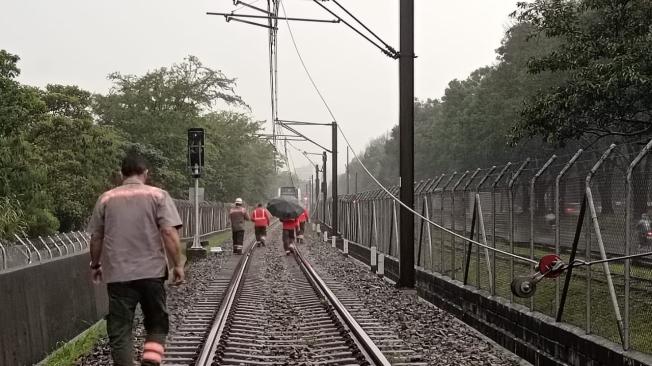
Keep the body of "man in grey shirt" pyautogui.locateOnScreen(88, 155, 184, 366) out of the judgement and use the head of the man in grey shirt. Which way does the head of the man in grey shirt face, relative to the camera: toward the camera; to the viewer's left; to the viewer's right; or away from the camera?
away from the camera

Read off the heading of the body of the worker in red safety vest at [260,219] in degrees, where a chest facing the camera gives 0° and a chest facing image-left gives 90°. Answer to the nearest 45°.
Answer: approximately 180°

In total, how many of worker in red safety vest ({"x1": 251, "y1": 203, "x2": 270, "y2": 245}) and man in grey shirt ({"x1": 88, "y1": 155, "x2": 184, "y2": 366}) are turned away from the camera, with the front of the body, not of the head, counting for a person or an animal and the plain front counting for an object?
2

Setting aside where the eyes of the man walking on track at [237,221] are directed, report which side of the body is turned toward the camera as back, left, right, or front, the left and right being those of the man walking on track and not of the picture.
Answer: back

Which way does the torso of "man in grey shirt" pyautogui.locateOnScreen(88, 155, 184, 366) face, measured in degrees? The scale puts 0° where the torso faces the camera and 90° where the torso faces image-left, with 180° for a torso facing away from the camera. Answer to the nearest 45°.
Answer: approximately 180°

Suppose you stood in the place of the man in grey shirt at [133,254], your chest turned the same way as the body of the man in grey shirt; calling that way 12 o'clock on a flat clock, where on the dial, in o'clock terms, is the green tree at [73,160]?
The green tree is roughly at 12 o'clock from the man in grey shirt.

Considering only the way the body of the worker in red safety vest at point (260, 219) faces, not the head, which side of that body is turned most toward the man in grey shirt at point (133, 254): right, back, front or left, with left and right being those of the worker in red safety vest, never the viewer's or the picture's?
back

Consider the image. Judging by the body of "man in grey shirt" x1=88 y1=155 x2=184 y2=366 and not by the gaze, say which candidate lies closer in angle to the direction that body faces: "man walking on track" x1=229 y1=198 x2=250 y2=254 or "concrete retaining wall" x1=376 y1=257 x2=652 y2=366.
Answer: the man walking on track

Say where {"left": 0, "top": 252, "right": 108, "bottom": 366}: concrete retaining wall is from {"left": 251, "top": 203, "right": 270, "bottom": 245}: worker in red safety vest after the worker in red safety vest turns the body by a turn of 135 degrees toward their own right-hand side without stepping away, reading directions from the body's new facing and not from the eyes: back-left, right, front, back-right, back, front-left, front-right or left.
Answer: front-right

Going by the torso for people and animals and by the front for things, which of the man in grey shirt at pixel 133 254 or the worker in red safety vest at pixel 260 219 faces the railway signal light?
the man in grey shirt
